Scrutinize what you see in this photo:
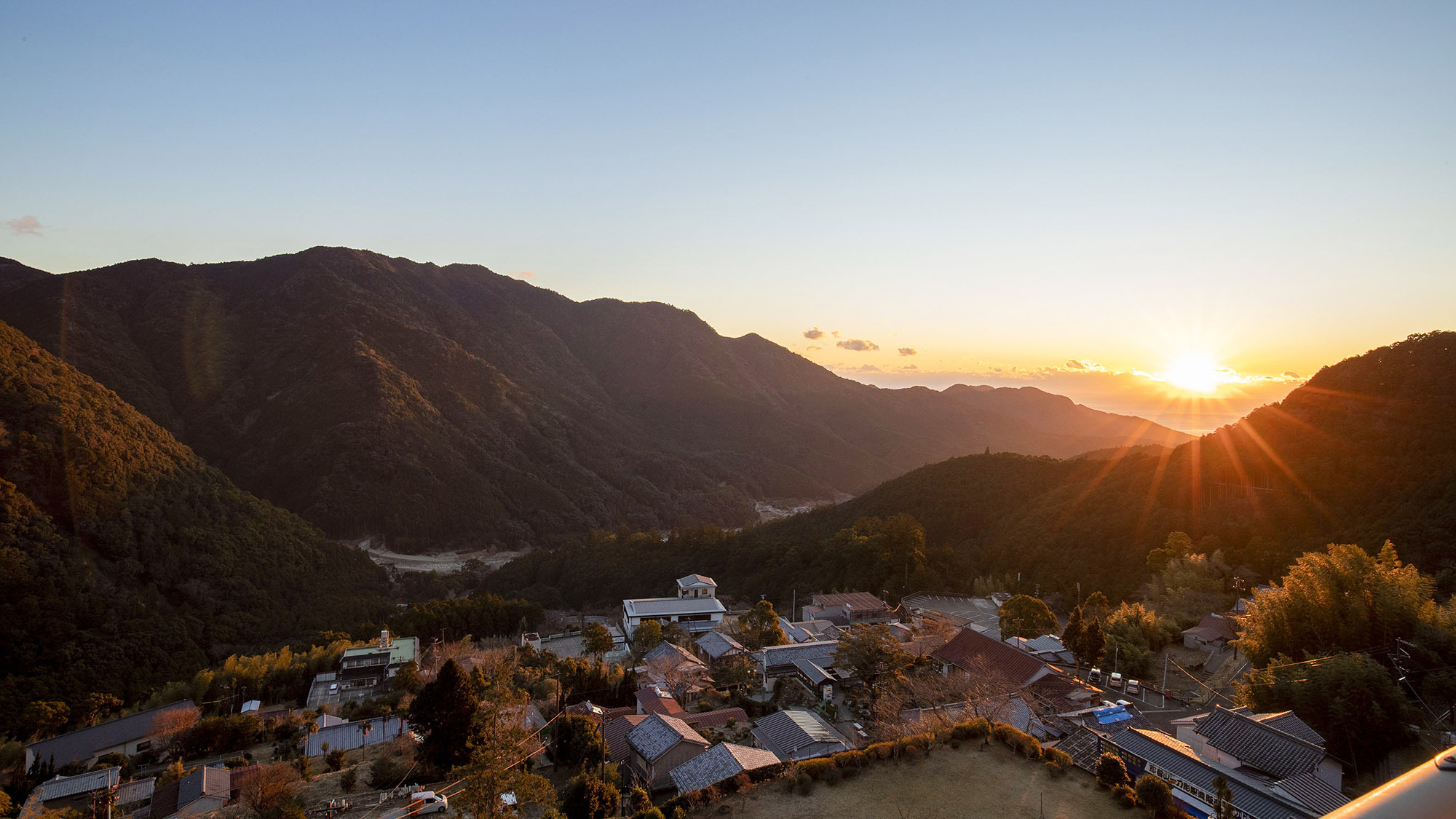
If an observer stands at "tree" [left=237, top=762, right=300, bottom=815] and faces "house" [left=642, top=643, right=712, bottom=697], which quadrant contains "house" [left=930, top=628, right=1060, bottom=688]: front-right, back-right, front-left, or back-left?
front-right

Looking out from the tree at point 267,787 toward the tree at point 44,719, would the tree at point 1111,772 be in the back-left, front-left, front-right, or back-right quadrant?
back-right

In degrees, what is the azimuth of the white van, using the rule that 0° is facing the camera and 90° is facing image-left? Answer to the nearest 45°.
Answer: approximately 270°

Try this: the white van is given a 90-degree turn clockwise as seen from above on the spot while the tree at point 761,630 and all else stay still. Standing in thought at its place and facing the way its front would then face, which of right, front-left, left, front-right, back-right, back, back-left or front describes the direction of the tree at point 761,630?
back-left

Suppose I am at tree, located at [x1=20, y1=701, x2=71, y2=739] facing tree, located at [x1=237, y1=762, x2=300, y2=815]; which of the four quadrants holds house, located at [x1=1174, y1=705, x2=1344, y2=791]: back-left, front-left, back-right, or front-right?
front-left

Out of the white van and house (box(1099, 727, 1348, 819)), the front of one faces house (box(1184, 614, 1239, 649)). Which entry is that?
the white van

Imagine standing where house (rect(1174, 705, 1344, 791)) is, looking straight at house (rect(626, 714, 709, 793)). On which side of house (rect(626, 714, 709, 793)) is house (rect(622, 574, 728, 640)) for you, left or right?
right

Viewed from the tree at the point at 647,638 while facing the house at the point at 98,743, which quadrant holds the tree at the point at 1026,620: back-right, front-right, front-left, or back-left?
back-left

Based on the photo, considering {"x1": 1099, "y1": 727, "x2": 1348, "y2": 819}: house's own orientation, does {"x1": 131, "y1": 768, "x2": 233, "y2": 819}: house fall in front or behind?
in front

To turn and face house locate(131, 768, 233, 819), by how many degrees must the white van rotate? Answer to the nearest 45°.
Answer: approximately 135° to its left

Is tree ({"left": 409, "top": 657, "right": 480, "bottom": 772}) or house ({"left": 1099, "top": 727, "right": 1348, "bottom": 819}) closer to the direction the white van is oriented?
the house

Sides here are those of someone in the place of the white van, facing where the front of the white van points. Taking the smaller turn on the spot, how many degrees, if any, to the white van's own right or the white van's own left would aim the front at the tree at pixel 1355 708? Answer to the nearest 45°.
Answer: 0° — it already faces it

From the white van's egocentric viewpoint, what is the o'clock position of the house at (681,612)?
The house is roughly at 10 o'clock from the white van.

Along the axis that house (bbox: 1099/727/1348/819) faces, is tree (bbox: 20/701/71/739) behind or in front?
in front

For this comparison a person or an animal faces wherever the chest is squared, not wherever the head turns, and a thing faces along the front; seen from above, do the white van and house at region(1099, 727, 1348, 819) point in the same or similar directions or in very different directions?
very different directions
